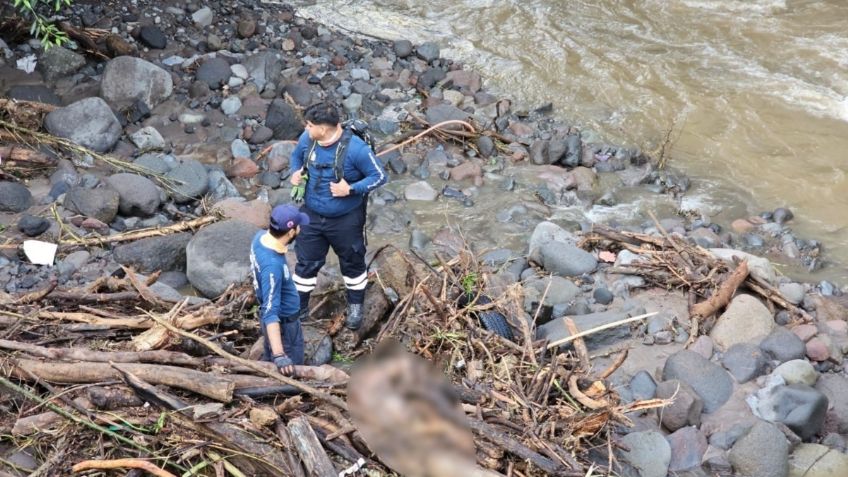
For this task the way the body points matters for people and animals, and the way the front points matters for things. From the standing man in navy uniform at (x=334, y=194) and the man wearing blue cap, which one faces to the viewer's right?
the man wearing blue cap

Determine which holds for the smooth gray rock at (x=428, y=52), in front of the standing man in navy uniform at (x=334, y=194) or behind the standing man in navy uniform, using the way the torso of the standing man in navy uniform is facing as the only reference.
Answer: behind

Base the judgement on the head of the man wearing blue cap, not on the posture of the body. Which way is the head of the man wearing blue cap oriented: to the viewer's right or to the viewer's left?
to the viewer's right

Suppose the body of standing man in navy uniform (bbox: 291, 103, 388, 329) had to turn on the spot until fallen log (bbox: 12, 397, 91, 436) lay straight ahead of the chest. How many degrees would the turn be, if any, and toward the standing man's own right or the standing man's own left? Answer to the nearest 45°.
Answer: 0° — they already face it

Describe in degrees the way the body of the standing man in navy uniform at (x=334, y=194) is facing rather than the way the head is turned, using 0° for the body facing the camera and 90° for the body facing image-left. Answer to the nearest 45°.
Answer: approximately 45°

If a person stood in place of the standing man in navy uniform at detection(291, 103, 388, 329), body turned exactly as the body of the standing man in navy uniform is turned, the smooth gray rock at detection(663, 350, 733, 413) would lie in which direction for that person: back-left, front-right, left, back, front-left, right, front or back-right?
back-left

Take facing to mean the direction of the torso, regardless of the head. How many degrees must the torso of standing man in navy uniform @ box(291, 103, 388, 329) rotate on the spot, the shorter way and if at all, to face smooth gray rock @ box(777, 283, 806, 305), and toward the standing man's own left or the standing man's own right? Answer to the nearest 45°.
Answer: approximately 135° to the standing man's own left

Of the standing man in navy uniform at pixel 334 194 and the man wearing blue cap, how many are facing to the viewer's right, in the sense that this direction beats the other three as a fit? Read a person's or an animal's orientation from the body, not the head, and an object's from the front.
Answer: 1

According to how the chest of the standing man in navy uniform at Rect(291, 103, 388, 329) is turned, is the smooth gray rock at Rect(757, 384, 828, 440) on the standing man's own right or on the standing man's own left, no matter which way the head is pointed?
on the standing man's own left

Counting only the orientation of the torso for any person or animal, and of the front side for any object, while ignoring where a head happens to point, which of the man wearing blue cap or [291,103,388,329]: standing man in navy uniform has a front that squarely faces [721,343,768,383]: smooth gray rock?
the man wearing blue cap

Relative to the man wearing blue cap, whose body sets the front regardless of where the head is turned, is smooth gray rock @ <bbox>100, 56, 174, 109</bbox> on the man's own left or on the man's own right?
on the man's own left

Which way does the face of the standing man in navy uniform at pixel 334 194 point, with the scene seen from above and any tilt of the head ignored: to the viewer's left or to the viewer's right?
to the viewer's left

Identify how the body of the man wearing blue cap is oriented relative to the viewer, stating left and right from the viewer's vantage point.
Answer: facing to the right of the viewer
